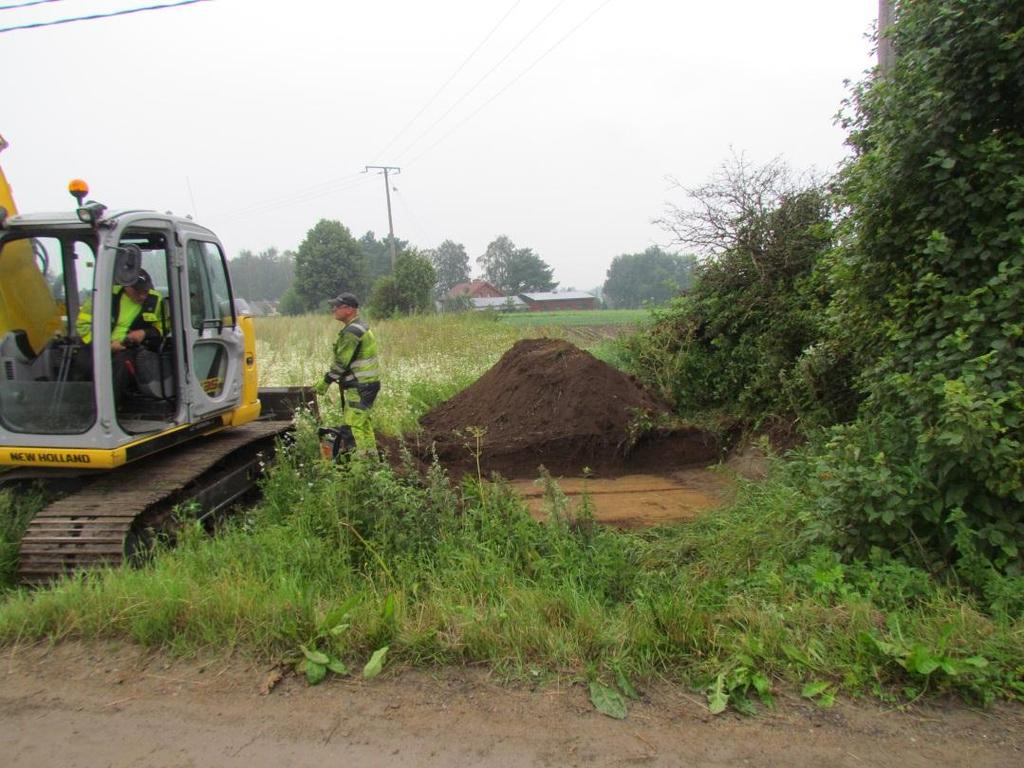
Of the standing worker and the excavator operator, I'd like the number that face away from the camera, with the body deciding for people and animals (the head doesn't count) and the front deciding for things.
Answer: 0

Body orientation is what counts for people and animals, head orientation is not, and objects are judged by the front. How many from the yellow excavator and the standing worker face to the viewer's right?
0

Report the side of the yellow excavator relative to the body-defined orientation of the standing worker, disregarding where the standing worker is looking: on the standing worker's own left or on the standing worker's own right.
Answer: on the standing worker's own left

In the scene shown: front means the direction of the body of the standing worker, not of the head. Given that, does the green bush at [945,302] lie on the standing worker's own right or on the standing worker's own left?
on the standing worker's own left

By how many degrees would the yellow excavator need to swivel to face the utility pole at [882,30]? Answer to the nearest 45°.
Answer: approximately 135° to its left

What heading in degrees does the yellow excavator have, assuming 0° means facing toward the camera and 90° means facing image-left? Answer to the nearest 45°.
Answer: approximately 45°

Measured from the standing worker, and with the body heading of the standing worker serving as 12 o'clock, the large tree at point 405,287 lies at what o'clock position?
The large tree is roughly at 3 o'clock from the standing worker.

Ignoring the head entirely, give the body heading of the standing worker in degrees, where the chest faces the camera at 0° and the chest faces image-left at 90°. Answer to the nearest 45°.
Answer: approximately 90°
